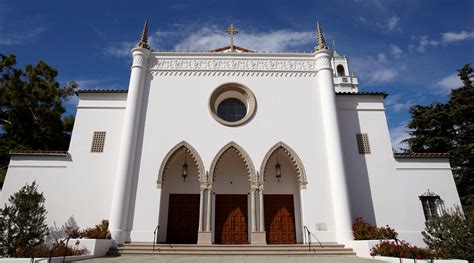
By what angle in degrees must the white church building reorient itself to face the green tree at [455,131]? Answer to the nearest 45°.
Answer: approximately 90° to its left

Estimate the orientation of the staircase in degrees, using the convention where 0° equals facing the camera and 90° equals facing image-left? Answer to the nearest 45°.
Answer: approximately 0°

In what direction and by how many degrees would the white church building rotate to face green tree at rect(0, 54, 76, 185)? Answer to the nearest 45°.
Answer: approximately 90° to its right

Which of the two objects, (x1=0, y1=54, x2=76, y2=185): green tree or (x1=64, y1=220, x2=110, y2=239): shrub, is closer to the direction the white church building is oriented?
the shrub

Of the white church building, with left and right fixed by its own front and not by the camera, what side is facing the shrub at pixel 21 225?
right

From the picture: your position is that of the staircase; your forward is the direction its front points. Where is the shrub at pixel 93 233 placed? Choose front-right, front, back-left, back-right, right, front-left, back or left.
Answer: right

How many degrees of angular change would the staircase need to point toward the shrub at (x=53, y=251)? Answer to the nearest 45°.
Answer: approximately 45° to its right

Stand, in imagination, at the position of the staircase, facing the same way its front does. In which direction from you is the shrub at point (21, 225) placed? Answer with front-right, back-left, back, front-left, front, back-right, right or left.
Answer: right

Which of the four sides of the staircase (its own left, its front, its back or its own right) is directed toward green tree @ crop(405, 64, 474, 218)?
left

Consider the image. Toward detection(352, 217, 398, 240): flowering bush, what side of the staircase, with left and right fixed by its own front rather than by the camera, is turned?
left

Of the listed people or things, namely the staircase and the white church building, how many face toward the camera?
2
